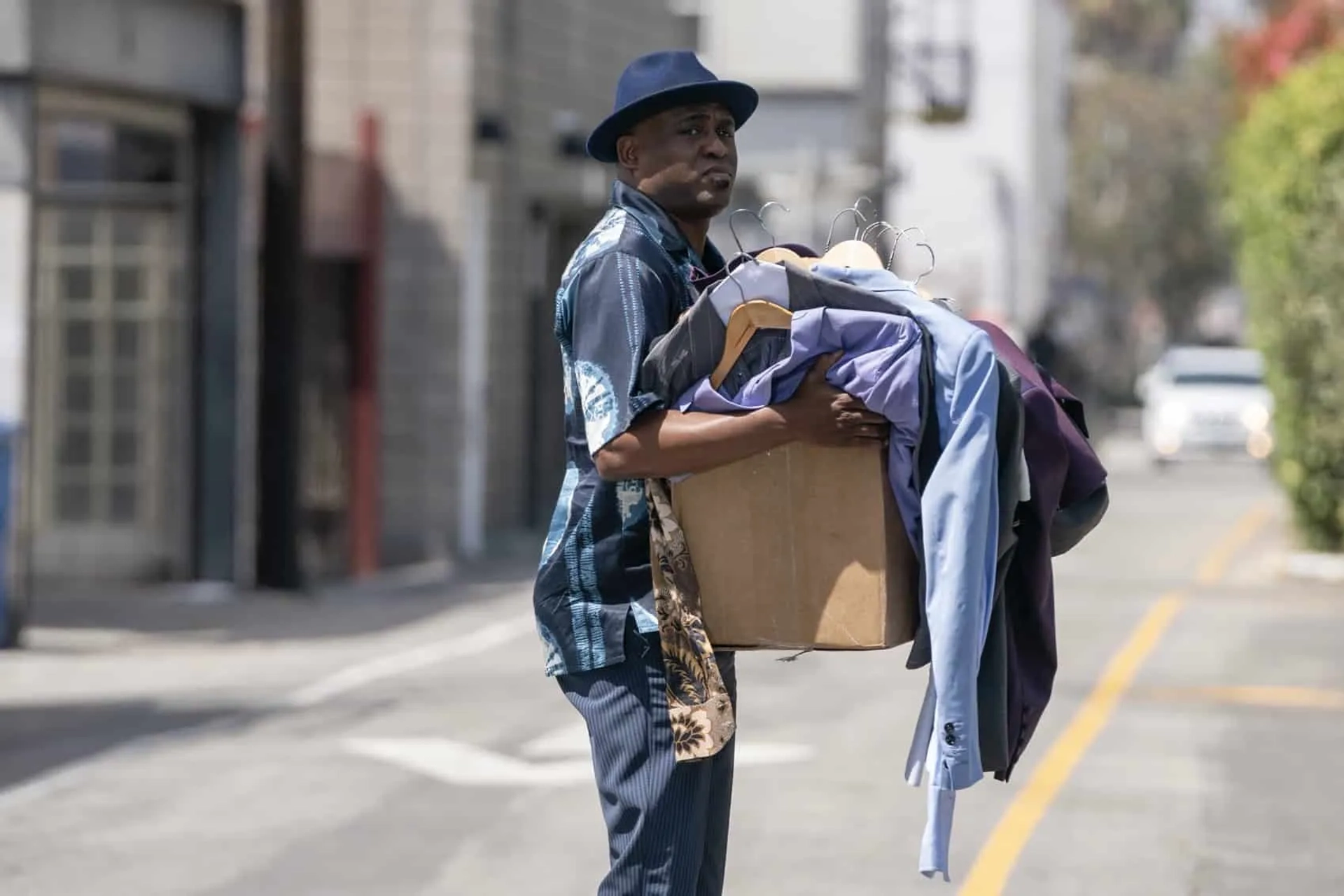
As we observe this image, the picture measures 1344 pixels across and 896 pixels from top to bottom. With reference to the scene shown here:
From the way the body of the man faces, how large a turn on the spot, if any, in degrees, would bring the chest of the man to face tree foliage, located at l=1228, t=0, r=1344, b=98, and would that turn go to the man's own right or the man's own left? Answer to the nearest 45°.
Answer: approximately 90° to the man's own left

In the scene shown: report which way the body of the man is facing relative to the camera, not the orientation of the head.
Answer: to the viewer's right

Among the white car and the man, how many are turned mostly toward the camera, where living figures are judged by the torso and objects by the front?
1

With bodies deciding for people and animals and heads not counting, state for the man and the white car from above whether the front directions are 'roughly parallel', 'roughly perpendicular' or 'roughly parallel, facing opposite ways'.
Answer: roughly perpendicular
